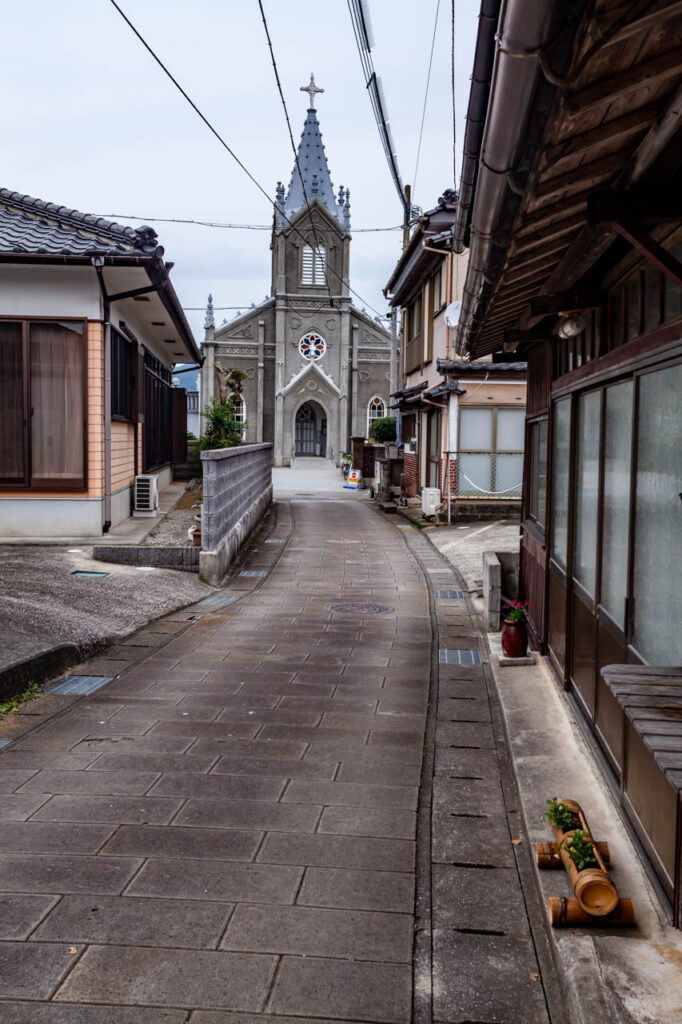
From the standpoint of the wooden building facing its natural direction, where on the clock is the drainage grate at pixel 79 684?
The drainage grate is roughly at 1 o'clock from the wooden building.

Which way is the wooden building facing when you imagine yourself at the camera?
facing to the left of the viewer

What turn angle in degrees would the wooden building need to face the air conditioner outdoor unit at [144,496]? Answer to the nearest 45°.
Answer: approximately 45° to its right

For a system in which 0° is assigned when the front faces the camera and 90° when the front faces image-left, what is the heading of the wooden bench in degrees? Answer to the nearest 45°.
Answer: approximately 45°

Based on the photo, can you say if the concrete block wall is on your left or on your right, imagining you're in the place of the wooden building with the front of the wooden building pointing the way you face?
on your right

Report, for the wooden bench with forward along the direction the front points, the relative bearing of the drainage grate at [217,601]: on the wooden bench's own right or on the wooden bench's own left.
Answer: on the wooden bench's own right

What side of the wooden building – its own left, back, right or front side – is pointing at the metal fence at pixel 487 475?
right

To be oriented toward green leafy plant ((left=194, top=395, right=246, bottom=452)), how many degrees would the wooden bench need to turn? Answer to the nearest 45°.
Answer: approximately 90° to its right
